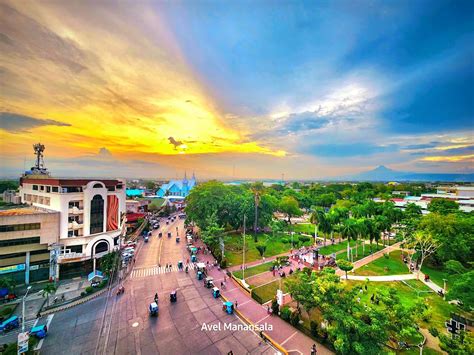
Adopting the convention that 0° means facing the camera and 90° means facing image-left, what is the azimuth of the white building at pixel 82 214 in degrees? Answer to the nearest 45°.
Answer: approximately 315°

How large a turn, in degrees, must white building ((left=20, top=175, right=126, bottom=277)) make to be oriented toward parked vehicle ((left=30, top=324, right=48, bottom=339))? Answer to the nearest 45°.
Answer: approximately 45° to its right

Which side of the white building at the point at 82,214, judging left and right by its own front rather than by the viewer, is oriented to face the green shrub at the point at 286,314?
front

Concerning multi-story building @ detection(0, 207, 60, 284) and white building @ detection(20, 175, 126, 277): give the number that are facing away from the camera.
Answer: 0

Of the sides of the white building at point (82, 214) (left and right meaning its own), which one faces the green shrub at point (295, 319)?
front

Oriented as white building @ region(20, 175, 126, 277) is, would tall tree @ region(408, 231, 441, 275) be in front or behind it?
in front

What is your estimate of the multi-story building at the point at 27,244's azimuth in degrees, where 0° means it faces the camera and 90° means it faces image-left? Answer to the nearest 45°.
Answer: approximately 315°

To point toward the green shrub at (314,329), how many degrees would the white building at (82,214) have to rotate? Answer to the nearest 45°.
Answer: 0° — it already faces it

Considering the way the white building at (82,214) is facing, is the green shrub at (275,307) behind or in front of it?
in front

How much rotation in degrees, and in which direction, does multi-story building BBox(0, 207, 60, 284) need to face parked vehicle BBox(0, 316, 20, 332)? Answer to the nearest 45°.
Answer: approximately 45° to its right

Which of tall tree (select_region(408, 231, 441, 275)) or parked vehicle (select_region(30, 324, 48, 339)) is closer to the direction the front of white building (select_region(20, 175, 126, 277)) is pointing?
the tall tree

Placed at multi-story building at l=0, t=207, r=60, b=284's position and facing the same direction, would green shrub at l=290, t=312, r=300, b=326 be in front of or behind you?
in front
